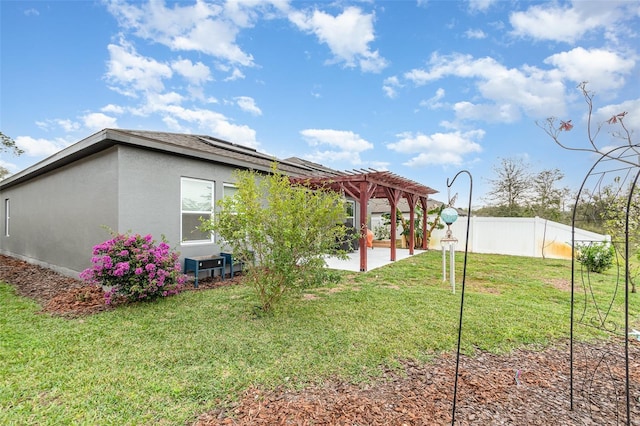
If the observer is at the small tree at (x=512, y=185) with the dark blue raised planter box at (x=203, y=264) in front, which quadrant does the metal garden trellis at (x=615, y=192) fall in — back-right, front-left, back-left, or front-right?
front-left

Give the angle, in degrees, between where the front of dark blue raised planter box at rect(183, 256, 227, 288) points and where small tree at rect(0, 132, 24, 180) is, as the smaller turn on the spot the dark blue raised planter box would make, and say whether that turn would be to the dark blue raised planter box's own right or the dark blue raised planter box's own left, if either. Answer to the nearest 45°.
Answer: approximately 180°

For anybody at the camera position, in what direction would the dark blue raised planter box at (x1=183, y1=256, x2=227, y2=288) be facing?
facing the viewer and to the right of the viewer

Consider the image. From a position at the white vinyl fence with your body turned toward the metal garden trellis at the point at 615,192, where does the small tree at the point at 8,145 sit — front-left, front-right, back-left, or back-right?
front-right

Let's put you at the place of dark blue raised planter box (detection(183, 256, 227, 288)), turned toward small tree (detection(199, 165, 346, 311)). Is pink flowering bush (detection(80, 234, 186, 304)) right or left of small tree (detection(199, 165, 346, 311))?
right

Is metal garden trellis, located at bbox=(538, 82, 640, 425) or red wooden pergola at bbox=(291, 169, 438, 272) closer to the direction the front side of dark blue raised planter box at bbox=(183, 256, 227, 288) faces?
the metal garden trellis

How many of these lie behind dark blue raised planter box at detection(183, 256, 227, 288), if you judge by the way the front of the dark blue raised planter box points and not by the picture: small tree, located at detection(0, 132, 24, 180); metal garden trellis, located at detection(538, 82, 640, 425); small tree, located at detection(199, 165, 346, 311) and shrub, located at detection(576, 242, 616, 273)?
1

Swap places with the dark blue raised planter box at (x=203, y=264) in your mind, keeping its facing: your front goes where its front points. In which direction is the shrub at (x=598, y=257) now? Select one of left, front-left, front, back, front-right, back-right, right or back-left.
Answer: front-left

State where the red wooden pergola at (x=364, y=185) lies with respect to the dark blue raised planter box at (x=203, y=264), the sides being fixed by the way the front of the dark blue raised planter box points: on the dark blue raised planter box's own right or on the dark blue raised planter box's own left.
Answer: on the dark blue raised planter box's own left

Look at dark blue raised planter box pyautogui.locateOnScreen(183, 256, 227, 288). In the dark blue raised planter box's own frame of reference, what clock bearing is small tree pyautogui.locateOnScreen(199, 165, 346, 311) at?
The small tree is roughly at 1 o'clock from the dark blue raised planter box.

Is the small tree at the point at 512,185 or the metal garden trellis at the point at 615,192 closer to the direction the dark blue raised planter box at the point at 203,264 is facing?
the metal garden trellis

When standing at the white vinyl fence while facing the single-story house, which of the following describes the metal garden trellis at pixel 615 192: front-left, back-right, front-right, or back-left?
front-left

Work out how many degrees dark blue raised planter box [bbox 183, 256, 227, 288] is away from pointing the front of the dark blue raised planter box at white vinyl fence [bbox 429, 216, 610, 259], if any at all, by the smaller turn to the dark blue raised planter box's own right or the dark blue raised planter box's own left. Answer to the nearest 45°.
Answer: approximately 45° to the dark blue raised planter box's own left

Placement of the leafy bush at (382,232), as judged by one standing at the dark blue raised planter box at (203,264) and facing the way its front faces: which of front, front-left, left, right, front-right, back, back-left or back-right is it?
left
